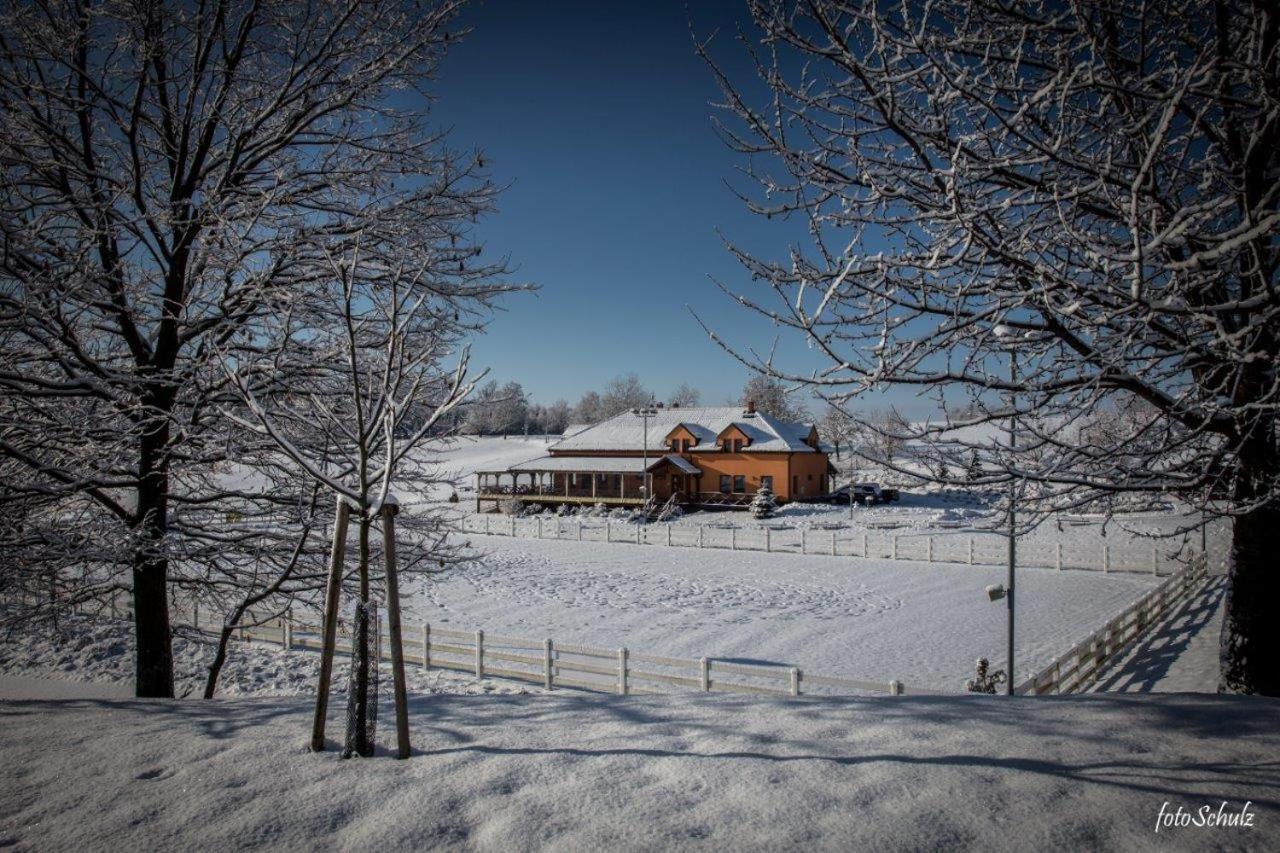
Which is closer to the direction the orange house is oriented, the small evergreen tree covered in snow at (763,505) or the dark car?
the small evergreen tree covered in snow

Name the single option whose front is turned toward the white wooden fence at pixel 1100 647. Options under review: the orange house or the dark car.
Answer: the orange house

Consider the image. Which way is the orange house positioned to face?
toward the camera

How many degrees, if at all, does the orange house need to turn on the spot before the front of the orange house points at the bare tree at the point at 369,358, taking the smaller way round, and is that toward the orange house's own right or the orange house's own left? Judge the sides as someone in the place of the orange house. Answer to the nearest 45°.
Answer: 0° — it already faces it

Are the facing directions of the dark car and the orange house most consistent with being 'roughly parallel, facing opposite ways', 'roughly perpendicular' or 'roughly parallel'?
roughly perpendicular

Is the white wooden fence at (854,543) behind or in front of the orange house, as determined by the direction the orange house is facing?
in front

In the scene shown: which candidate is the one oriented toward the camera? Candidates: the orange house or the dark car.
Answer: the orange house

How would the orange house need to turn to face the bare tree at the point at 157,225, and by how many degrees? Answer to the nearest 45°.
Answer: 0° — it already faces it
